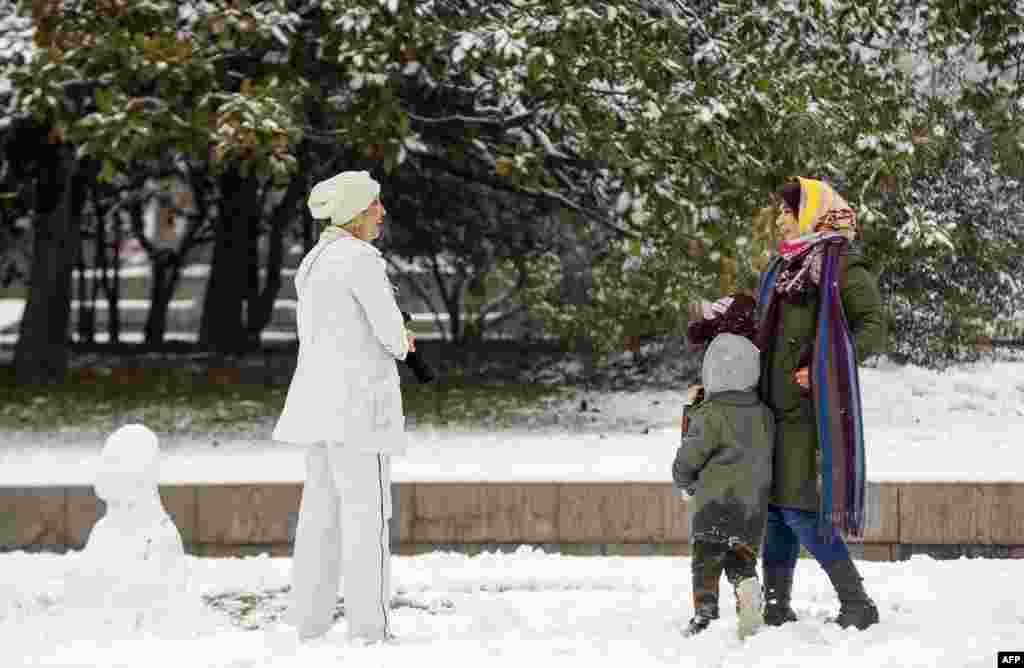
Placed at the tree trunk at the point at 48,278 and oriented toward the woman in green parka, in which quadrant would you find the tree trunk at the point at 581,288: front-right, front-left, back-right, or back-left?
front-left

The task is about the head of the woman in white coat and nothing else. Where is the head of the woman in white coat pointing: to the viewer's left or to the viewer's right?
to the viewer's right

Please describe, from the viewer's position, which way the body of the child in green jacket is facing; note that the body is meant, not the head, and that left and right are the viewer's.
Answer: facing away from the viewer and to the left of the viewer

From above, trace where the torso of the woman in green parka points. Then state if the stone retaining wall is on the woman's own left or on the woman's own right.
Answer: on the woman's own right

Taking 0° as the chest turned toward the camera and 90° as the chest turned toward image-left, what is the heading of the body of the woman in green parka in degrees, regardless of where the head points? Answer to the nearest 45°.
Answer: approximately 90°

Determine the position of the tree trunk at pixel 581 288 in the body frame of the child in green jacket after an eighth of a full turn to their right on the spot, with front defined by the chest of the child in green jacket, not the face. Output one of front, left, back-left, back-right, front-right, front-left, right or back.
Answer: front

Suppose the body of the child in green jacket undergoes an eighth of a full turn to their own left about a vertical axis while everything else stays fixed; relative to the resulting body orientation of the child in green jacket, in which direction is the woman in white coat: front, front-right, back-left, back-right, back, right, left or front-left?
front

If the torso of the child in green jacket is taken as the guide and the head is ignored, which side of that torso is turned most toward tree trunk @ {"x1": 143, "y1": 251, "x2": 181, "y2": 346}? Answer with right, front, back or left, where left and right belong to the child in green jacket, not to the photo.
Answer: front

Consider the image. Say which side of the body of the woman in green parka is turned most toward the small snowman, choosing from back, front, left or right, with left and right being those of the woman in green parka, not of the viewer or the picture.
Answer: front

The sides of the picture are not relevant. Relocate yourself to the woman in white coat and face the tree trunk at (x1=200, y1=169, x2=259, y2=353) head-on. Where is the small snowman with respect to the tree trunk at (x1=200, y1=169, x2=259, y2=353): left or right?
left
